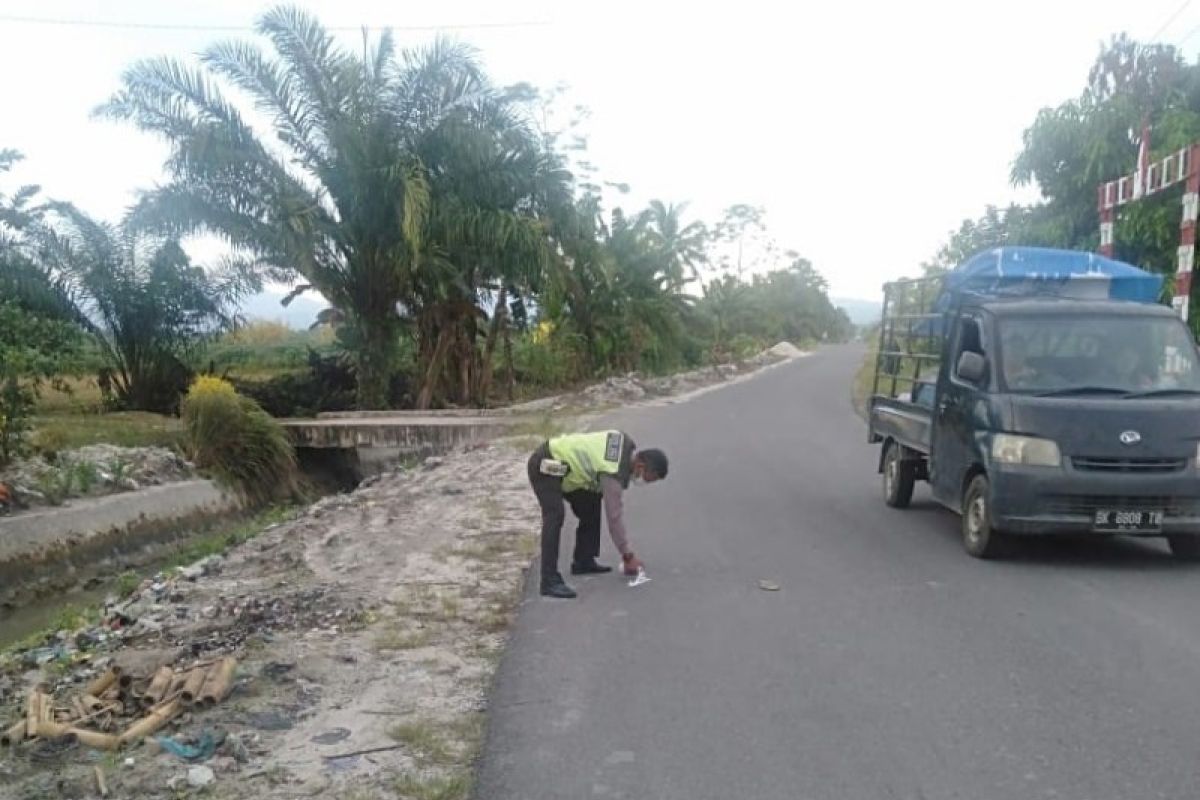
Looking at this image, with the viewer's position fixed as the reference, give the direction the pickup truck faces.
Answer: facing the viewer and to the right of the viewer

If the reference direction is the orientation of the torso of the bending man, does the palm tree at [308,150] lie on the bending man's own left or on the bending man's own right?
on the bending man's own left

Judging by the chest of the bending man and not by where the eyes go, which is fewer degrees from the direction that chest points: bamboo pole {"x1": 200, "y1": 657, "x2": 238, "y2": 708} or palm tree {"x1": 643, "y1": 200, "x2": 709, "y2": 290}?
the palm tree

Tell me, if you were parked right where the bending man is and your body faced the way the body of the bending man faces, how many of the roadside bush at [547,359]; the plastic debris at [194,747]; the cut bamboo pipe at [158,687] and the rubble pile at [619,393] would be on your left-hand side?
2

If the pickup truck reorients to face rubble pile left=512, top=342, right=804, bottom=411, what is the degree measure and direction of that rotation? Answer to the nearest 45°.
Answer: approximately 180°

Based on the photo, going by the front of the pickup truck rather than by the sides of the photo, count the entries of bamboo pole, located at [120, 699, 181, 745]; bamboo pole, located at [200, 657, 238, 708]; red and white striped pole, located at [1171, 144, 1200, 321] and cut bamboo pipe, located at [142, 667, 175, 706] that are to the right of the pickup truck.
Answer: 3

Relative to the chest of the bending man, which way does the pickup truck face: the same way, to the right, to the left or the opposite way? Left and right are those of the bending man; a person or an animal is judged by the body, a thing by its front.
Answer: to the right

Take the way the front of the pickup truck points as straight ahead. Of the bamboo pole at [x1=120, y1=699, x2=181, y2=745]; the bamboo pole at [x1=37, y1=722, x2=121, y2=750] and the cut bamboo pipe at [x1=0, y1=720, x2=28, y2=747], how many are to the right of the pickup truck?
3

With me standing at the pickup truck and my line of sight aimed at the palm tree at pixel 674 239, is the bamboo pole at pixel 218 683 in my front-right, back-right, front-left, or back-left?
back-left

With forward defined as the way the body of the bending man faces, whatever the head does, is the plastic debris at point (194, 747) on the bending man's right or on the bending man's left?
on the bending man's right

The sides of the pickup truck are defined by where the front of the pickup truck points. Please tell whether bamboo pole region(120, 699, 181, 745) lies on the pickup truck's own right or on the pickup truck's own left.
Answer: on the pickup truck's own right

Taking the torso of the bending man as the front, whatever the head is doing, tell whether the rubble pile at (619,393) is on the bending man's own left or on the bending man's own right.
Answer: on the bending man's own left

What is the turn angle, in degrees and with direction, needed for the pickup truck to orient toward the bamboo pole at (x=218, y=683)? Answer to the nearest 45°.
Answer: approximately 90° to its right

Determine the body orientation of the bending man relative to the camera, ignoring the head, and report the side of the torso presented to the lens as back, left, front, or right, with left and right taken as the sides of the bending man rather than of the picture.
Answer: right

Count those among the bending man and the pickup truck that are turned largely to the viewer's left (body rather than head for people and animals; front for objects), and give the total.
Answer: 0

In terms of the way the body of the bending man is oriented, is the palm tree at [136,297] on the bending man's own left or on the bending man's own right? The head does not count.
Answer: on the bending man's own left
